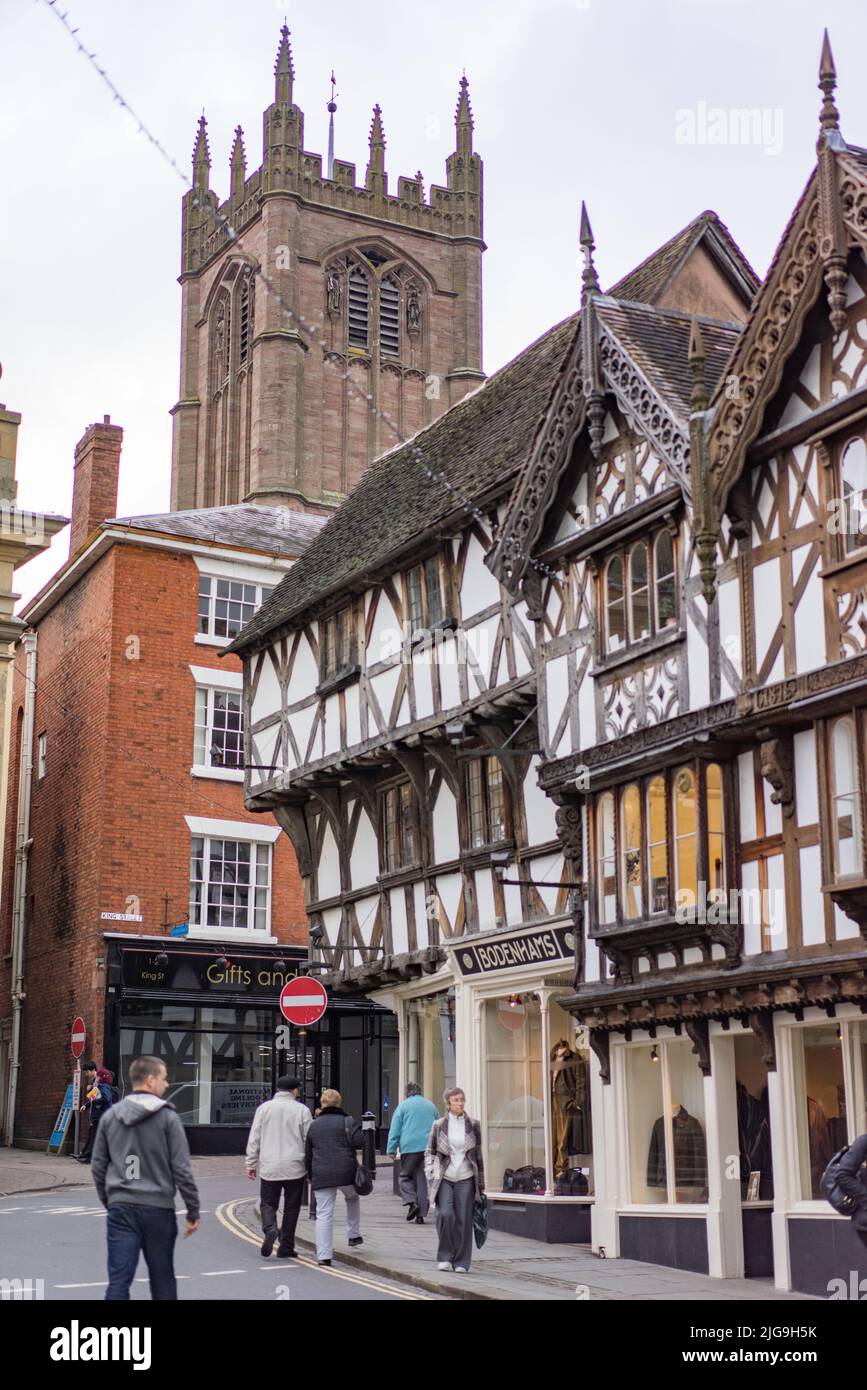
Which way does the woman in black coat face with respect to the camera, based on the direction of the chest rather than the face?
away from the camera

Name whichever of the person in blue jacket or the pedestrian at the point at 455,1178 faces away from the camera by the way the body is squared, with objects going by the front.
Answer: the person in blue jacket

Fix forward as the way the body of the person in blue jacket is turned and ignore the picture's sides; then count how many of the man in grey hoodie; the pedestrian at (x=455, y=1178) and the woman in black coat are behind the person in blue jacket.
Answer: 3

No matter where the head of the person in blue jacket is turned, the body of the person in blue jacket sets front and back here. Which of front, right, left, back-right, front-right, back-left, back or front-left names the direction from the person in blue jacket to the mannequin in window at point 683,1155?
back-right

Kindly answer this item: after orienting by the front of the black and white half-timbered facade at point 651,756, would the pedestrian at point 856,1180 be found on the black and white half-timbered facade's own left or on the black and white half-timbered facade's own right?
on the black and white half-timbered facade's own left

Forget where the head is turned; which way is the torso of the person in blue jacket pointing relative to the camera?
away from the camera

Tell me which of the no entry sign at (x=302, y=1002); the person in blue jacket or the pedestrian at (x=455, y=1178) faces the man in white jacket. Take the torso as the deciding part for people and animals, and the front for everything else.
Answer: the no entry sign

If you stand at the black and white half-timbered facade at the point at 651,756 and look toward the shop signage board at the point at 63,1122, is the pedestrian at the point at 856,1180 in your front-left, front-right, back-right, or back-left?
back-left

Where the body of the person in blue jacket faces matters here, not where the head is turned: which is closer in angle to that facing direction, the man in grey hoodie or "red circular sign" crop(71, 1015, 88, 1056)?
the red circular sign

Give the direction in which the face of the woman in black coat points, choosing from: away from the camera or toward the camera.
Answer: away from the camera
